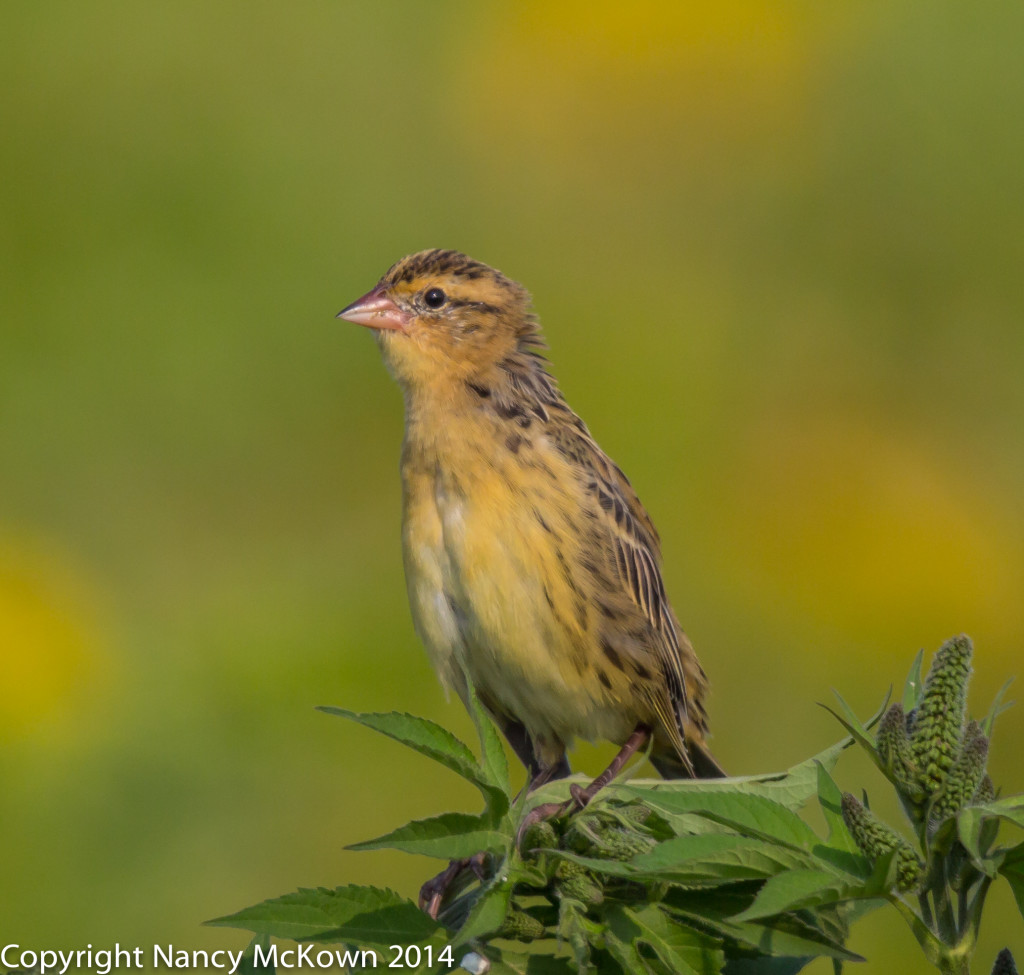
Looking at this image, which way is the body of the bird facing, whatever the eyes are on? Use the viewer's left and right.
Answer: facing the viewer and to the left of the viewer
